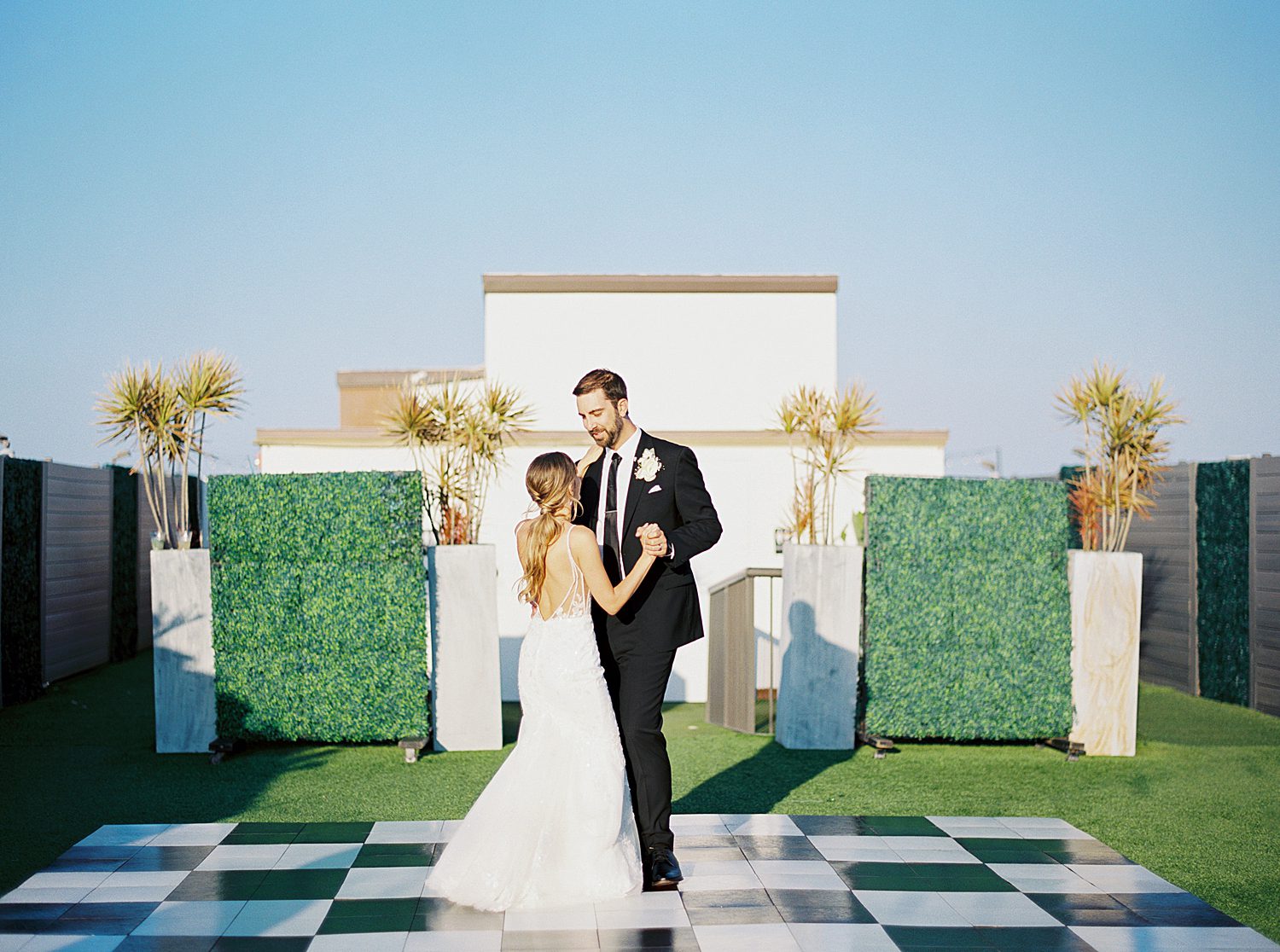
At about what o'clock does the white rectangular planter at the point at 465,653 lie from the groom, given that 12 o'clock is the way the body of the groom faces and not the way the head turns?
The white rectangular planter is roughly at 4 o'clock from the groom.

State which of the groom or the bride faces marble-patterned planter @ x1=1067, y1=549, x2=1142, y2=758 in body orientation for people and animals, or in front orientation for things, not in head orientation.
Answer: the bride

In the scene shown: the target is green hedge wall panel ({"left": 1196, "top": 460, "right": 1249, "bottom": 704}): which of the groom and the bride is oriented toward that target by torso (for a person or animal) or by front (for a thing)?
the bride

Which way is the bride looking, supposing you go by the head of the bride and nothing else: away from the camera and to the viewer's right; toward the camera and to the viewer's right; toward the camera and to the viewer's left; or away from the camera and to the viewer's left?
away from the camera and to the viewer's right

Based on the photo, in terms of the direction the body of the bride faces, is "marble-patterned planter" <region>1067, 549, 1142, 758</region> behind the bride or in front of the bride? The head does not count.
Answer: in front

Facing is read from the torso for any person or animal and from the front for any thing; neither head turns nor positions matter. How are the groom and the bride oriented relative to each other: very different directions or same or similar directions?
very different directions

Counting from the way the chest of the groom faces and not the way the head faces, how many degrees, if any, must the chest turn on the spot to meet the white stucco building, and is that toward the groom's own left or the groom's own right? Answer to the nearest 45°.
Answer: approximately 135° to the groom's own right

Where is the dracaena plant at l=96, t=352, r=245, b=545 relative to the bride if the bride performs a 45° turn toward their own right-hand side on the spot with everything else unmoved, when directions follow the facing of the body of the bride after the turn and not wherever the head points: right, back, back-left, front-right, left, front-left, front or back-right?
back-left

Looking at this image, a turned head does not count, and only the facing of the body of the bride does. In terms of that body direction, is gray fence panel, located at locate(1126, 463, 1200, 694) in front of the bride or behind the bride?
in front

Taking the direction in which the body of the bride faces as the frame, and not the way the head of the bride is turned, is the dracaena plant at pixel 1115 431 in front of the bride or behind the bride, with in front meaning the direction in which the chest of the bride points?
in front

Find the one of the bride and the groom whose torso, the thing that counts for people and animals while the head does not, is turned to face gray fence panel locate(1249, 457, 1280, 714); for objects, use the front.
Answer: the bride

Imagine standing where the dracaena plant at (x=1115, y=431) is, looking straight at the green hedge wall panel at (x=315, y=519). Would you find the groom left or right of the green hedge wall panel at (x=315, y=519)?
left

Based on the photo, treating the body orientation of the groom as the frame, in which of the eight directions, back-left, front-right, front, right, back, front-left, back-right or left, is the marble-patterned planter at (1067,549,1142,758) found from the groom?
back

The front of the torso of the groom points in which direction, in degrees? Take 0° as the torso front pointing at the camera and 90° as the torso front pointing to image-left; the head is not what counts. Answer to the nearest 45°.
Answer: approximately 45°

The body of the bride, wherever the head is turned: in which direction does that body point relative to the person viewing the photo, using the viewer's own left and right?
facing away from the viewer and to the right of the viewer

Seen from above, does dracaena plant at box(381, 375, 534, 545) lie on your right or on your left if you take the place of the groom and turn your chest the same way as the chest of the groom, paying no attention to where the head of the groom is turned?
on your right

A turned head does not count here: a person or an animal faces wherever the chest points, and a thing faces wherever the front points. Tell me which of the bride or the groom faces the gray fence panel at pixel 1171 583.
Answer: the bride

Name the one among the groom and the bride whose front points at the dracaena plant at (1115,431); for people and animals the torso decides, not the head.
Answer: the bride
